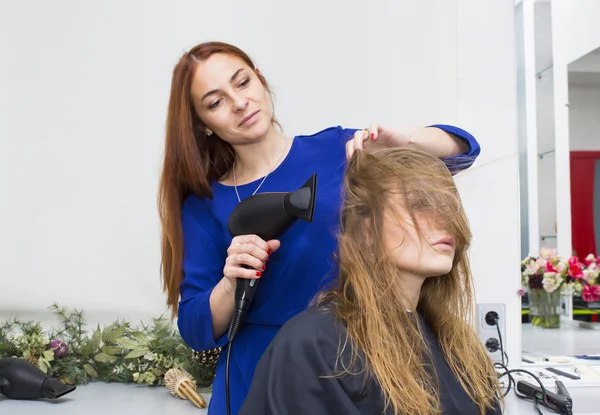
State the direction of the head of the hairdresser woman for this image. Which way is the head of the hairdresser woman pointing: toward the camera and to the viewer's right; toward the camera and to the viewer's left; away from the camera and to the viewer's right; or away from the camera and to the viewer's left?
toward the camera and to the viewer's right

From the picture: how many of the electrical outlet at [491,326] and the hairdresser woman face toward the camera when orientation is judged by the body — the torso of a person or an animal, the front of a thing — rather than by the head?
2

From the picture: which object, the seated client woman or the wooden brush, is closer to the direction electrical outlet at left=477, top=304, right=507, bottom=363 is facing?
the seated client woman

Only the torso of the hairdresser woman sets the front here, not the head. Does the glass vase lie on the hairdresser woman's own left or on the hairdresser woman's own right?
on the hairdresser woman's own left

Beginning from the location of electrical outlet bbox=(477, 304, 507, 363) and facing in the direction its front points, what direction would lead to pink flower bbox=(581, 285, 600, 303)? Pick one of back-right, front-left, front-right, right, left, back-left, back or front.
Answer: back-left

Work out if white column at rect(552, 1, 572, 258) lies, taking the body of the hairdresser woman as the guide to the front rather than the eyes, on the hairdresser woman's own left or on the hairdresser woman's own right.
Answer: on the hairdresser woman's own left
